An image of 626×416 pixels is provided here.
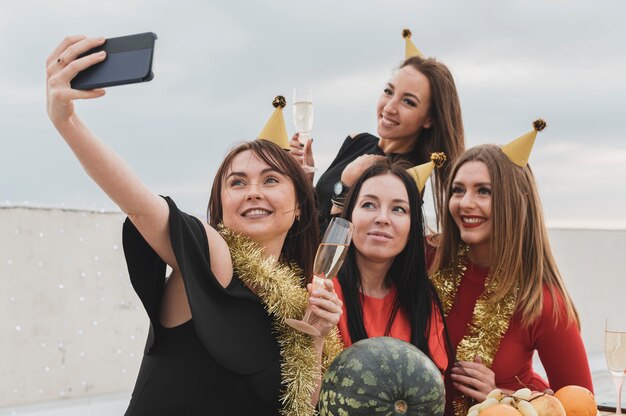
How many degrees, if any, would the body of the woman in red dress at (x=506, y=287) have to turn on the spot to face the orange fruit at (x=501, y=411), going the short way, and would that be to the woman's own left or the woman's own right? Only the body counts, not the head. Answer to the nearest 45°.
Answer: approximately 45° to the woman's own left

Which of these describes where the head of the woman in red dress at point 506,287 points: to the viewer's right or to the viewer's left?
to the viewer's left

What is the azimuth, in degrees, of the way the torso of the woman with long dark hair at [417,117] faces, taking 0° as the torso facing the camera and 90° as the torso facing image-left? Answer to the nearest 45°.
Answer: approximately 45°

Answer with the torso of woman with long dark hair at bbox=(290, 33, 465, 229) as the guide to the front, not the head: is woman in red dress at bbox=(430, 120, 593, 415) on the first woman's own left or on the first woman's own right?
on the first woman's own left

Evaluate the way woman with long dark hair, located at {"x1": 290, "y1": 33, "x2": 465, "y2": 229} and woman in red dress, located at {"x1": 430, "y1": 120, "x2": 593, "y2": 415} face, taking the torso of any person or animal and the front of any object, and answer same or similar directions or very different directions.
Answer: same or similar directions

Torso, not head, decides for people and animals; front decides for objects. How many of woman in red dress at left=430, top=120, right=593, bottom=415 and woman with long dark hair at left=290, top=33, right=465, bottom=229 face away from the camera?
0

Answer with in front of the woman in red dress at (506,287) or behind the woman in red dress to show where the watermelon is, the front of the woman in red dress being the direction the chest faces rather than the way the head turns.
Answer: in front

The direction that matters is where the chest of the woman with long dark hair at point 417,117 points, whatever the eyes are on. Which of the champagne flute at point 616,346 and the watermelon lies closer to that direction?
the watermelon

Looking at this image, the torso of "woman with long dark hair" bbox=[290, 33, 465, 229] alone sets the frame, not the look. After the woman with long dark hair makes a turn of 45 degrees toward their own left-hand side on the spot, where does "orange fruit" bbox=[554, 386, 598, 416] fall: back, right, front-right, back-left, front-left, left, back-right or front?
front

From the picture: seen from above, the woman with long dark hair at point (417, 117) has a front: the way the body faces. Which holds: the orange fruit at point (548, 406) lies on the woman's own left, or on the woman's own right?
on the woman's own left

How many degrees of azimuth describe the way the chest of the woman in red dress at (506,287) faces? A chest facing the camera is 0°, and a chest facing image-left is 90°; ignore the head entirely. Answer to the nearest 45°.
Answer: approximately 45°

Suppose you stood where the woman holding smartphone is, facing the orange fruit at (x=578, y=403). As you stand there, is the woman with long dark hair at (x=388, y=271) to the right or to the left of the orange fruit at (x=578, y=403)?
left

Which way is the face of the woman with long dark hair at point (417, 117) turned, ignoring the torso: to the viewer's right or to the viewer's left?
to the viewer's left

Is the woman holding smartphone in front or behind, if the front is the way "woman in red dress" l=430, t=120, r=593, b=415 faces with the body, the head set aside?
in front
